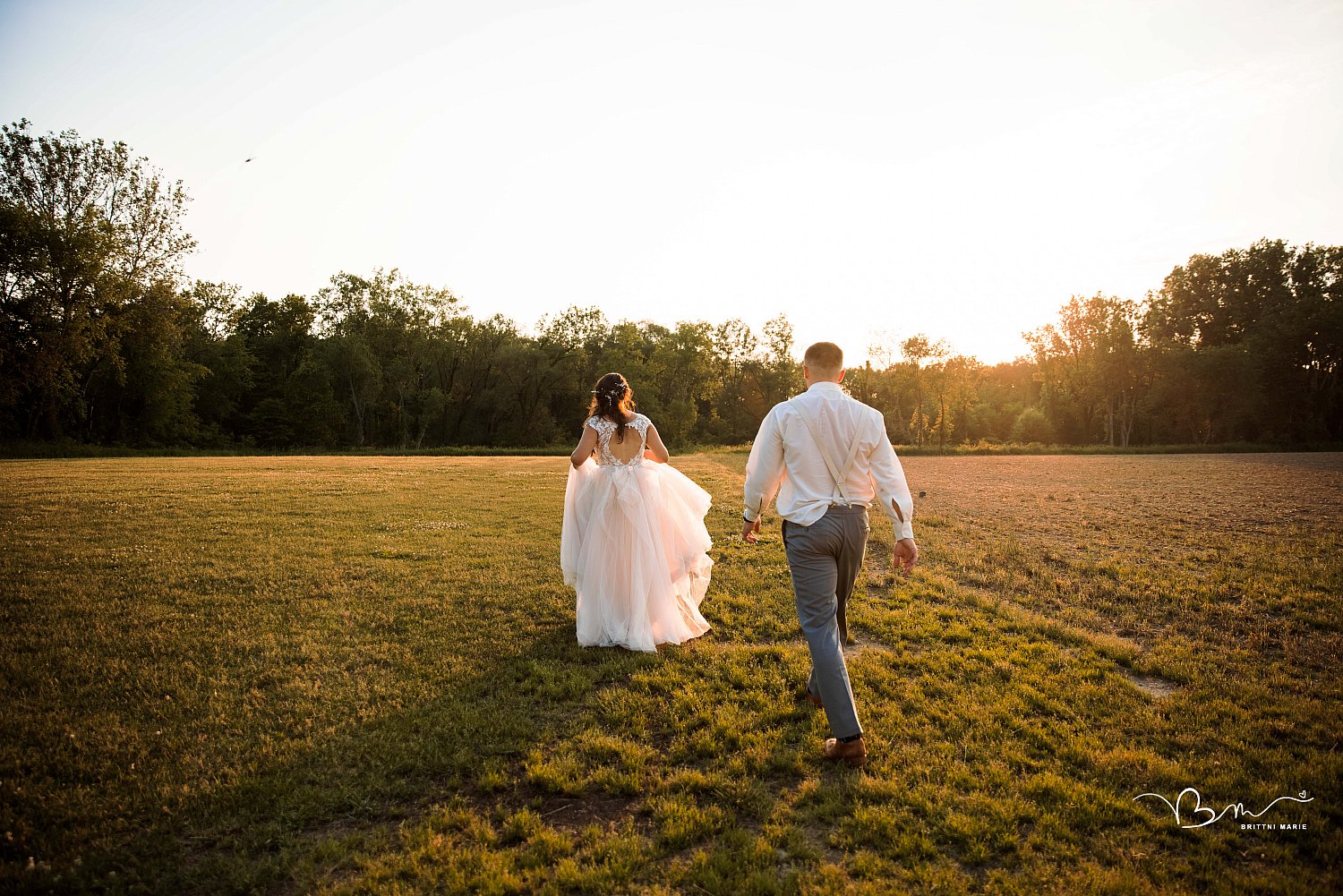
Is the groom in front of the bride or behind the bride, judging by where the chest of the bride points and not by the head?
behind

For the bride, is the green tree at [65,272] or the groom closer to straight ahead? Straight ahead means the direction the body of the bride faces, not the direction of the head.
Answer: the green tree

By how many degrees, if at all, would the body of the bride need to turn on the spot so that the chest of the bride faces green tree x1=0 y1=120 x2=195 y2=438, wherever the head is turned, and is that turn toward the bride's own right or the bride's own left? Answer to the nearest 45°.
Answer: approximately 45° to the bride's own left

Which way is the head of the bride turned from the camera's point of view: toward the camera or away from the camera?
away from the camera

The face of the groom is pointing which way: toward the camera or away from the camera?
away from the camera

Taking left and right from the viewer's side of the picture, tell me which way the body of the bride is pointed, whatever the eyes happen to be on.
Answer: facing away from the viewer
